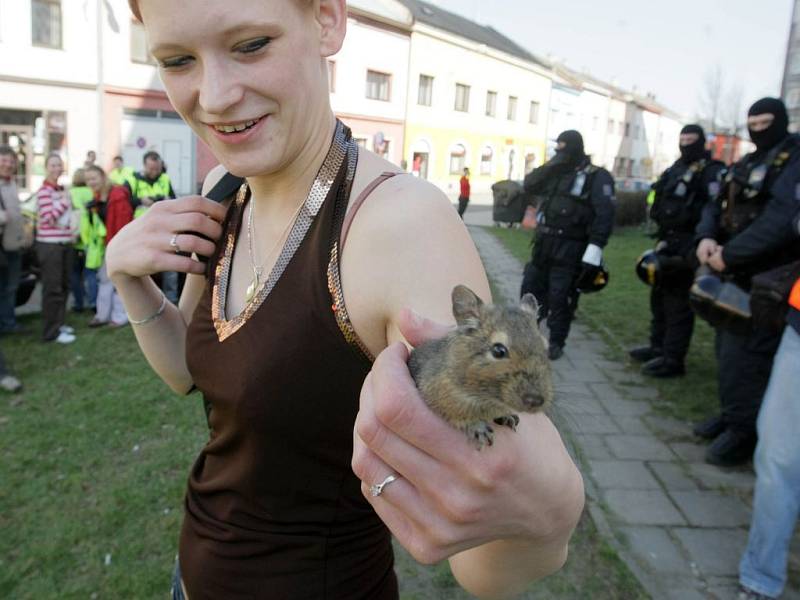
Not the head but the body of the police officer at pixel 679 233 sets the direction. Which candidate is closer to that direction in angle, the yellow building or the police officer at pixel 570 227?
the police officer

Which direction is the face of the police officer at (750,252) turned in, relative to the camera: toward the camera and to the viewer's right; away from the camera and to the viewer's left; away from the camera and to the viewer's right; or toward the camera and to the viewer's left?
toward the camera and to the viewer's left

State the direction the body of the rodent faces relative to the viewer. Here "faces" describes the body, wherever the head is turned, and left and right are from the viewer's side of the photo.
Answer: facing the viewer and to the right of the viewer

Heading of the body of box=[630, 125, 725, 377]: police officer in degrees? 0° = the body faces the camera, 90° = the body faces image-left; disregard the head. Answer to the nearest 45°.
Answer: approximately 45°

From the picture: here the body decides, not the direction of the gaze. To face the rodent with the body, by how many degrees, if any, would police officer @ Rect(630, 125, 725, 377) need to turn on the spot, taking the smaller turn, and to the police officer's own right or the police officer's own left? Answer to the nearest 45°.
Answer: approximately 45° to the police officer's own left

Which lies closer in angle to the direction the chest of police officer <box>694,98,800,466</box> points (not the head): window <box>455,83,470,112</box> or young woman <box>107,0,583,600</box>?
the young woman

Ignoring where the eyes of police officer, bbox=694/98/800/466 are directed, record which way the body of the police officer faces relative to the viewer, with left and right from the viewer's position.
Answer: facing the viewer and to the left of the viewer

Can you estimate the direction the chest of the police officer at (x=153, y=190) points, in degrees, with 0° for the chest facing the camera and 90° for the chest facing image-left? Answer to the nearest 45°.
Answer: approximately 0°

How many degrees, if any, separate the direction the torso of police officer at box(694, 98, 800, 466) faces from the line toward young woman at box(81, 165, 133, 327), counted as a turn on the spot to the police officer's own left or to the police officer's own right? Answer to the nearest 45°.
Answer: approximately 45° to the police officer's own right

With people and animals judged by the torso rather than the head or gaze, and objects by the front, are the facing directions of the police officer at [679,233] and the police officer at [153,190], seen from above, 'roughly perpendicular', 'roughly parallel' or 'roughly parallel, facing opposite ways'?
roughly perpendicular
